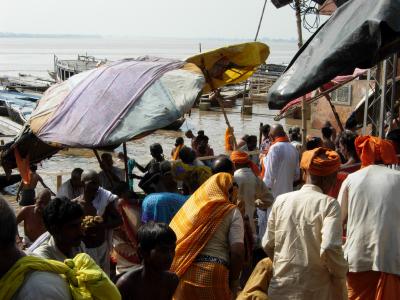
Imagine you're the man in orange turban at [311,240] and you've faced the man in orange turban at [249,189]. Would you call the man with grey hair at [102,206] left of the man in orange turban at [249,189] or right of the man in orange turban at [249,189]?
left

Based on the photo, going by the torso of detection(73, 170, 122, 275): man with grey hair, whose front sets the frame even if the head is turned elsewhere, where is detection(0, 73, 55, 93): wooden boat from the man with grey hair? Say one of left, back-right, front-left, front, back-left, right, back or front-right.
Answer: back-right

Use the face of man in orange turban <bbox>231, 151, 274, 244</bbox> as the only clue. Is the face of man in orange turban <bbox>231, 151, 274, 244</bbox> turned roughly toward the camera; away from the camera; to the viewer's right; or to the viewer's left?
away from the camera

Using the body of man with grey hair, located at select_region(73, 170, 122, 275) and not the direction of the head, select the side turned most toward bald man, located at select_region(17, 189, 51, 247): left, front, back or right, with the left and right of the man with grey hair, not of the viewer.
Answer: right

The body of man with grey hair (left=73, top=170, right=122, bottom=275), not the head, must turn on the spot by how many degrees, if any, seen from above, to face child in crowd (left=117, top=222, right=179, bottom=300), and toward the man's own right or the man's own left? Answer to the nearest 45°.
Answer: approximately 45° to the man's own left

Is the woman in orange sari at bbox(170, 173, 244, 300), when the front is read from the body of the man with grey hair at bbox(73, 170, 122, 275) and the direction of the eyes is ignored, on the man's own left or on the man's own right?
on the man's own left

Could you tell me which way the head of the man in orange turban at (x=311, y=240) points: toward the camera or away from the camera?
away from the camera

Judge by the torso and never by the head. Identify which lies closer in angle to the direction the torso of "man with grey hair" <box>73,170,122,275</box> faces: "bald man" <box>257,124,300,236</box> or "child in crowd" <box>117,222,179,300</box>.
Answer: the child in crowd

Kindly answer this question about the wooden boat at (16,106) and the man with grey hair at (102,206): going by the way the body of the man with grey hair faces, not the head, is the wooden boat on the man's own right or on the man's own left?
on the man's own right

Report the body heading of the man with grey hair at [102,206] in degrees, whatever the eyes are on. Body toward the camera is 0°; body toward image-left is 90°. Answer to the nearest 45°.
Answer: approximately 45°

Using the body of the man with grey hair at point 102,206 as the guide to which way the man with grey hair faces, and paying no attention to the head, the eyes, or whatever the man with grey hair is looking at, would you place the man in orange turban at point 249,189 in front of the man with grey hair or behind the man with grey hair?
behind

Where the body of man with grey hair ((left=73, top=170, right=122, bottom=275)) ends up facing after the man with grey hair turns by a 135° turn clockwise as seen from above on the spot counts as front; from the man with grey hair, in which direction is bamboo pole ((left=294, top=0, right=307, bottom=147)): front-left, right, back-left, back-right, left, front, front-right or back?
front-right
